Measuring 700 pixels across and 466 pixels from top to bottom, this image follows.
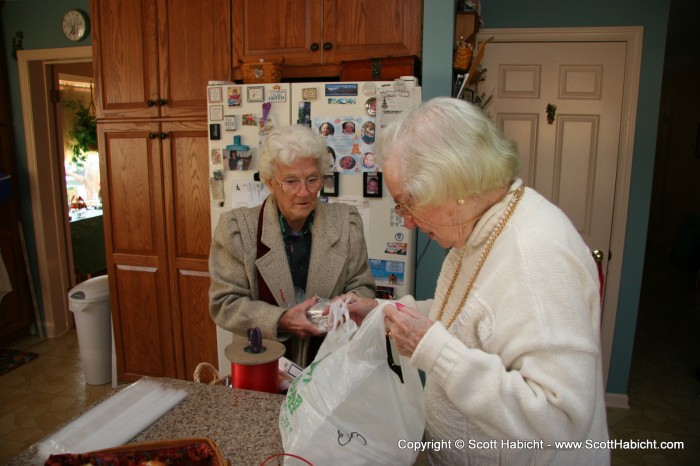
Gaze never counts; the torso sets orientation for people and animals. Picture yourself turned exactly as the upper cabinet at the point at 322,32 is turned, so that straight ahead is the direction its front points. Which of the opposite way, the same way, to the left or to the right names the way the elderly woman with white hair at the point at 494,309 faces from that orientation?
to the right

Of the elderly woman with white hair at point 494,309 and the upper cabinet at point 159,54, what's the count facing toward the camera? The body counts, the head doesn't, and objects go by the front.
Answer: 1

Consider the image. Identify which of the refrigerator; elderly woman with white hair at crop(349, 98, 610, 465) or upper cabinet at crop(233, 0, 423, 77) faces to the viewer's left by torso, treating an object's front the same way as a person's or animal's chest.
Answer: the elderly woman with white hair

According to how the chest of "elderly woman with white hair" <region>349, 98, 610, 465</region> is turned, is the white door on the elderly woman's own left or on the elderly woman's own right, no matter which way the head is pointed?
on the elderly woman's own right

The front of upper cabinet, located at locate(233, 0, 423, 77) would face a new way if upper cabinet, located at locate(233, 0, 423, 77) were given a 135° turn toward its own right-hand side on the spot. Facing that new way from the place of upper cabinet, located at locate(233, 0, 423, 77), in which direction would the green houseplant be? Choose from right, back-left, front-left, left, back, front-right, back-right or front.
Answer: front

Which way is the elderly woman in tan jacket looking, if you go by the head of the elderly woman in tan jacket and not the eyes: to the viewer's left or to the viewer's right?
to the viewer's right

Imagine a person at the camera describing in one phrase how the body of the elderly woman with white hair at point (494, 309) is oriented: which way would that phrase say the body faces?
to the viewer's left

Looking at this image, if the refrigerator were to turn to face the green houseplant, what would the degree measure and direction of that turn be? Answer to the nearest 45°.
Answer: approximately 135° to its right

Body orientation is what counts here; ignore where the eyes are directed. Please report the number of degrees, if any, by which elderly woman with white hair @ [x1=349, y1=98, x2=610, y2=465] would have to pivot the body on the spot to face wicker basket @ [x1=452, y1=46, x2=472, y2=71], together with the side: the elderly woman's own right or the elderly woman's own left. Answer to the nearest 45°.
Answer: approximately 90° to the elderly woman's own right

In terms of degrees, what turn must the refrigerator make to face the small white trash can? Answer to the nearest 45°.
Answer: approximately 135° to its right
